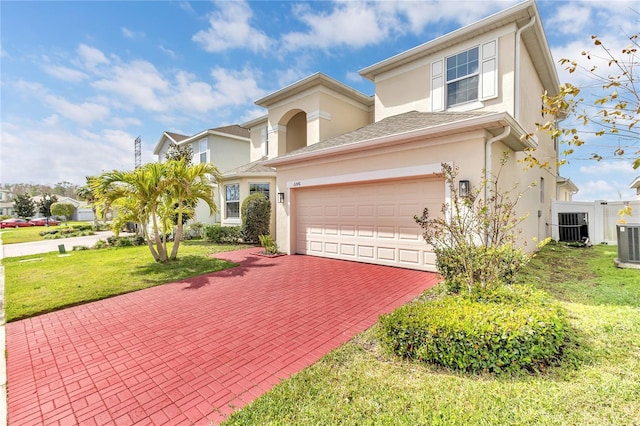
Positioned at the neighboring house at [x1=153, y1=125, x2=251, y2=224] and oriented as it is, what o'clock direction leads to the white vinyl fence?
The white vinyl fence is roughly at 9 o'clock from the neighboring house.

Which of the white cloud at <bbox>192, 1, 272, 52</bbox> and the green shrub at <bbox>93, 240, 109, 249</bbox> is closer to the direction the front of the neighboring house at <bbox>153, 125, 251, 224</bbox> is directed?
the green shrub

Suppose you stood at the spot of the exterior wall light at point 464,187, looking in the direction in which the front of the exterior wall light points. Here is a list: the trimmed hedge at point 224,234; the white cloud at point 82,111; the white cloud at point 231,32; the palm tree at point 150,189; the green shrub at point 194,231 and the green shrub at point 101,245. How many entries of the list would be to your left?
0

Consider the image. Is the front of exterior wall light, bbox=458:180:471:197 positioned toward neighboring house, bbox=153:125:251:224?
no

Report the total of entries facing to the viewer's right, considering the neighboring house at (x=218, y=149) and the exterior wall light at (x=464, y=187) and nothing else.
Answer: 0

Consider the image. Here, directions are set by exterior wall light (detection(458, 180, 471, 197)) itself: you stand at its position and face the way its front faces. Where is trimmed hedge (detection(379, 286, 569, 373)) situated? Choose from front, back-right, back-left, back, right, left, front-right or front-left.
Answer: front-left

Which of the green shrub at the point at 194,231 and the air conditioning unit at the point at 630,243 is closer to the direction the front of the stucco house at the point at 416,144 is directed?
the green shrub

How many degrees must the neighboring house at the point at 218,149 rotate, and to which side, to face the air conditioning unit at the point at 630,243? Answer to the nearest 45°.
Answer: approximately 90° to its left

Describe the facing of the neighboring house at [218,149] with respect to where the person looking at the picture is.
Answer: facing the viewer and to the left of the viewer

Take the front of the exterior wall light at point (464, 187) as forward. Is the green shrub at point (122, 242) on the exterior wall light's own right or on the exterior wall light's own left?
on the exterior wall light's own right

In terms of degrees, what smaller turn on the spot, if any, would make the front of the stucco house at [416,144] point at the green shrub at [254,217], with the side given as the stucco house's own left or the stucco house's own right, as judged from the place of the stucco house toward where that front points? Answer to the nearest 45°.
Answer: approximately 90° to the stucco house's own right

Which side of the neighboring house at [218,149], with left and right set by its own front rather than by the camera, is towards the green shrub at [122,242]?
front

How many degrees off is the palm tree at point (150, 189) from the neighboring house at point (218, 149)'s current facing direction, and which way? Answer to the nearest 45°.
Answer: approximately 45° to its left

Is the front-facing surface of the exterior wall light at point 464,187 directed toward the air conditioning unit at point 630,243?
no

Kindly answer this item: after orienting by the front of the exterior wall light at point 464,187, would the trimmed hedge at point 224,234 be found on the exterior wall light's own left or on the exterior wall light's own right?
on the exterior wall light's own right
